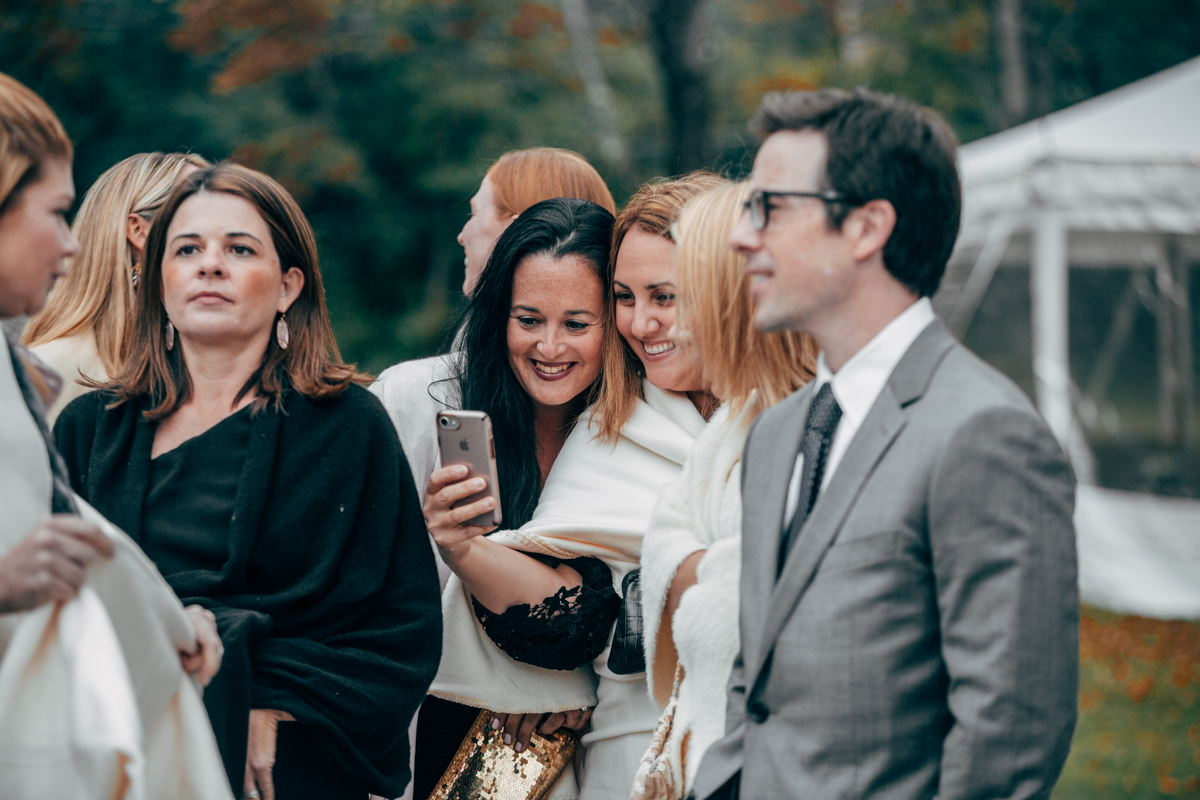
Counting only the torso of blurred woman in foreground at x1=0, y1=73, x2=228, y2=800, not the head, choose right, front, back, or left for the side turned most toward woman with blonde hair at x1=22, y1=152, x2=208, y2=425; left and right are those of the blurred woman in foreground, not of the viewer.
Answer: left

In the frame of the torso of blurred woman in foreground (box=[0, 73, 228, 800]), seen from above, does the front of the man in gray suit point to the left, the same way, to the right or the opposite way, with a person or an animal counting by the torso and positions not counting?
the opposite way

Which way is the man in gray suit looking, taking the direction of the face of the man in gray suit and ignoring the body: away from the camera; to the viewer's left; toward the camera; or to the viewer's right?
to the viewer's left

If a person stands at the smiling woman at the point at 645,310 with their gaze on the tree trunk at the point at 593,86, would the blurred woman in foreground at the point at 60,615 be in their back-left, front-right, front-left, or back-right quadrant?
back-left

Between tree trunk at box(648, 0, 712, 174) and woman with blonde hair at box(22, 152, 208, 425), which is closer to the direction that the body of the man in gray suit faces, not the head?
the woman with blonde hair

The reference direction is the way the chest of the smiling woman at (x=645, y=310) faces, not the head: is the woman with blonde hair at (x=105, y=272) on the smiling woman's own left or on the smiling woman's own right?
on the smiling woman's own right

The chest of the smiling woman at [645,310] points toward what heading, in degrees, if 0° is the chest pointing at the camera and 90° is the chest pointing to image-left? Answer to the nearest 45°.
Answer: approximately 45°

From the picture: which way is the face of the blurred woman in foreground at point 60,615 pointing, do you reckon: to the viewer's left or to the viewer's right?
to the viewer's right

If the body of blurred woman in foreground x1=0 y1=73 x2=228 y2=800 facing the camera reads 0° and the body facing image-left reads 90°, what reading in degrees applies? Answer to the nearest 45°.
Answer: approximately 270°

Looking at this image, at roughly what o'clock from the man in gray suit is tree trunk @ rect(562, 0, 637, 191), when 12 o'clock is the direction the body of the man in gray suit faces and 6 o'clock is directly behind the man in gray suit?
The tree trunk is roughly at 4 o'clock from the man in gray suit.

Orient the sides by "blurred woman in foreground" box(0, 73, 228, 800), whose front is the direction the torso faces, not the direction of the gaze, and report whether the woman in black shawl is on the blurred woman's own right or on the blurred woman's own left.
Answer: on the blurred woman's own left
